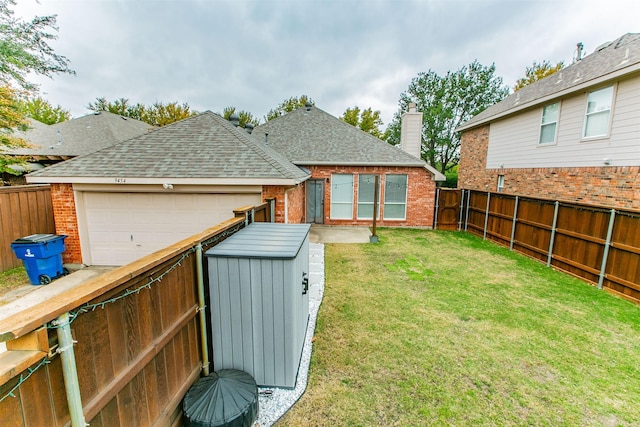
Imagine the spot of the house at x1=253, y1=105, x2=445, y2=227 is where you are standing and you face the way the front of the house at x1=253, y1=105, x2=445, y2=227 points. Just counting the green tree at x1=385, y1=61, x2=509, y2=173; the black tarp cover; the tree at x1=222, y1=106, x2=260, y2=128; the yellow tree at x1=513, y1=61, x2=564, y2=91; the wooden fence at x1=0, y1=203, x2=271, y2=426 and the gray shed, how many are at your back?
3

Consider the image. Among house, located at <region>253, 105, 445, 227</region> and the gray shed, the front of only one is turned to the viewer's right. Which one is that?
the gray shed

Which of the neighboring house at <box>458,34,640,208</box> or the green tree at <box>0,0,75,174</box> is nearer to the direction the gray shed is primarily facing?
the neighboring house

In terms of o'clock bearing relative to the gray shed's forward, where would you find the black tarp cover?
The black tarp cover is roughly at 4 o'clock from the gray shed.

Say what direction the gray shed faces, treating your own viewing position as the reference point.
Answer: facing to the right of the viewer

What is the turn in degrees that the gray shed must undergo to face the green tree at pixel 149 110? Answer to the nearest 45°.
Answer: approximately 90° to its left

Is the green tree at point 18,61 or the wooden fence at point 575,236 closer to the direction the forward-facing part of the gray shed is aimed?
the wooden fence

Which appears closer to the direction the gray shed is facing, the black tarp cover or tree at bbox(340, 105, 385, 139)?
the tree

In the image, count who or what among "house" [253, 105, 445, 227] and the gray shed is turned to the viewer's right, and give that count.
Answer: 1

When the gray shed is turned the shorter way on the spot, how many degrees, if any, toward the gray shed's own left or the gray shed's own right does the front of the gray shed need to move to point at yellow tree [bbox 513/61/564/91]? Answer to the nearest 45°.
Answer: approximately 45° to the gray shed's own left

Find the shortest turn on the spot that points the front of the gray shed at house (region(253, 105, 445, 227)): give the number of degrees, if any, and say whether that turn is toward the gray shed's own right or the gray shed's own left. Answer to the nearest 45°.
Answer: approximately 45° to the gray shed's own left
